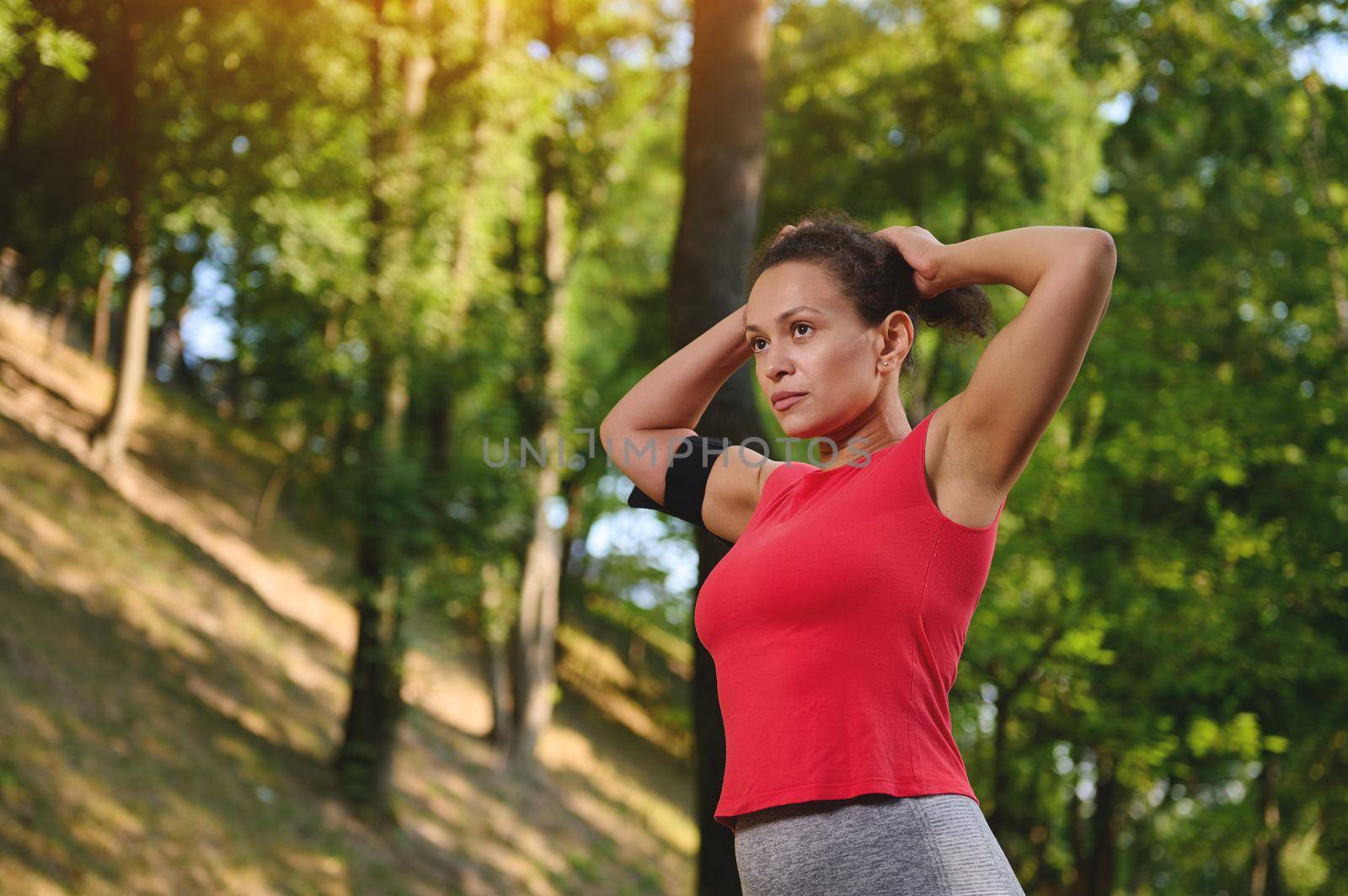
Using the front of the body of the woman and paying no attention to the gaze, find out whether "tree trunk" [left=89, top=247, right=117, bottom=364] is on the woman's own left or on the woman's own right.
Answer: on the woman's own right

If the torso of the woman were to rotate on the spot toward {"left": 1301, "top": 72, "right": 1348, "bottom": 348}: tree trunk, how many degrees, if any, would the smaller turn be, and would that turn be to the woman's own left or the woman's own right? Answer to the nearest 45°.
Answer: approximately 135° to the woman's own right

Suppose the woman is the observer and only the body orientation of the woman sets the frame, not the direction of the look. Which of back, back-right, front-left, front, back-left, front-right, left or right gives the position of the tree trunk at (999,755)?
back-right

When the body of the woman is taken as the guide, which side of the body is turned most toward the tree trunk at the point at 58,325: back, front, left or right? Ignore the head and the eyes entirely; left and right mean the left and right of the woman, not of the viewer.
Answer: right

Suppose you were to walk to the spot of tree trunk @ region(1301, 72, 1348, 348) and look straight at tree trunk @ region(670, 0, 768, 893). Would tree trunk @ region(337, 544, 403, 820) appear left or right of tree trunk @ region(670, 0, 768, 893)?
right

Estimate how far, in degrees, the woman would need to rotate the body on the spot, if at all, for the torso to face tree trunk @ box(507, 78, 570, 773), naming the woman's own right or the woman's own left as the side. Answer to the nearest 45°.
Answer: approximately 135° to the woman's own right

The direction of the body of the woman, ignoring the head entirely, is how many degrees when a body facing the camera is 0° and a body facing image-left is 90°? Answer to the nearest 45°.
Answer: approximately 45°

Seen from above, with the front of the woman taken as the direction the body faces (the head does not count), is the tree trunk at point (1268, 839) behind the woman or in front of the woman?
behind

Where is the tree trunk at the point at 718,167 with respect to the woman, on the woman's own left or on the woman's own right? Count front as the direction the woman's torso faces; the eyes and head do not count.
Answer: on the woman's own right
